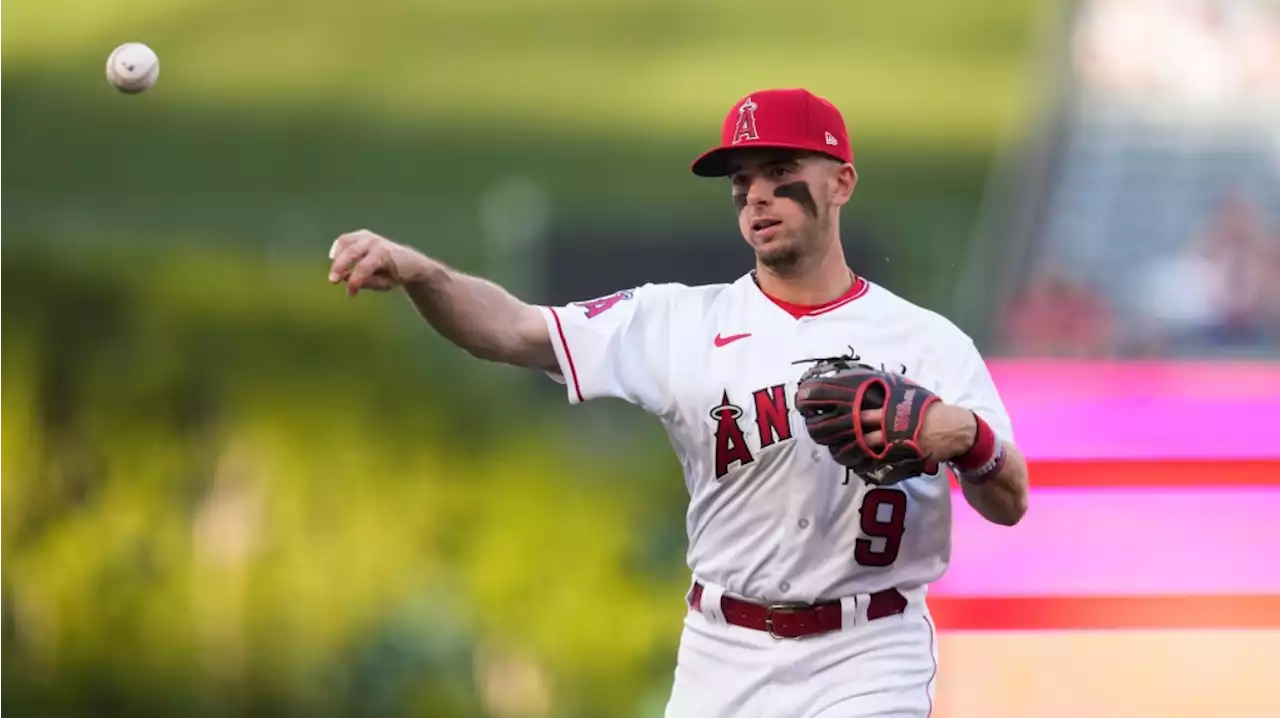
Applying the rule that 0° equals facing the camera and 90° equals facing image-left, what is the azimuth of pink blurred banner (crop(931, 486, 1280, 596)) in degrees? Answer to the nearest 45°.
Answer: approximately 0°

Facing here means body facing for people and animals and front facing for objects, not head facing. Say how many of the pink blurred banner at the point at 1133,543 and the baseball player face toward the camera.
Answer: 2

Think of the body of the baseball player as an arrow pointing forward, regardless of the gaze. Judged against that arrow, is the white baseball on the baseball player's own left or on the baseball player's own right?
on the baseball player's own right

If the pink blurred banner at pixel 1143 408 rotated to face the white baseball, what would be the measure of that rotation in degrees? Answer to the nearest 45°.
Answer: approximately 45° to its right

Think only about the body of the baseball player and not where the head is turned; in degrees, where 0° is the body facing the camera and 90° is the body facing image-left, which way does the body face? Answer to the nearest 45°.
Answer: approximately 0°

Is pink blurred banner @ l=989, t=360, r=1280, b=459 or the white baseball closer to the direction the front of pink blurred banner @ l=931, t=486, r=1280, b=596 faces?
the white baseball

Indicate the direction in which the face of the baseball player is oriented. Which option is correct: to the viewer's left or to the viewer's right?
to the viewer's left

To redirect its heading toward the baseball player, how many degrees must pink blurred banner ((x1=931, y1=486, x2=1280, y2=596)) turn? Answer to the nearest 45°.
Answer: approximately 45° to its right
